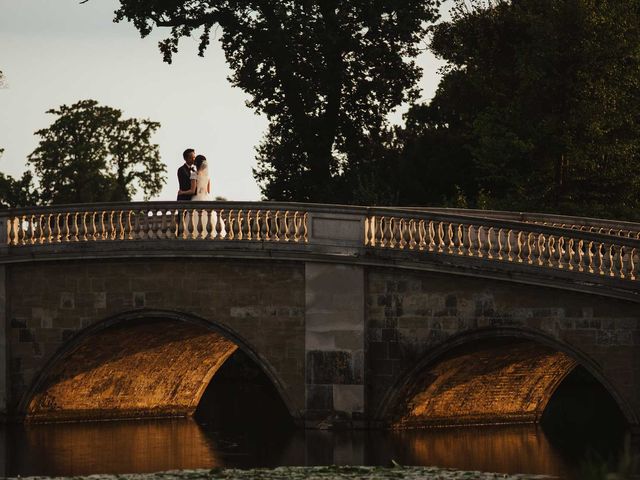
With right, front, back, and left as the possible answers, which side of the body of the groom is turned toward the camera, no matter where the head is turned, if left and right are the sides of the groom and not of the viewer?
right

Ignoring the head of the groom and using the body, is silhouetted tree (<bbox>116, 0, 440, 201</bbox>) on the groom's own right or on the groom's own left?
on the groom's own left

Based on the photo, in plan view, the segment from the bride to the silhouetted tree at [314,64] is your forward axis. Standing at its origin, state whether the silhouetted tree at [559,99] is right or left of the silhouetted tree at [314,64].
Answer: right

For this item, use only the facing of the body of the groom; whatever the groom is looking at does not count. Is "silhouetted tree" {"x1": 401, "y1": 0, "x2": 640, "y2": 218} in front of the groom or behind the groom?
in front
